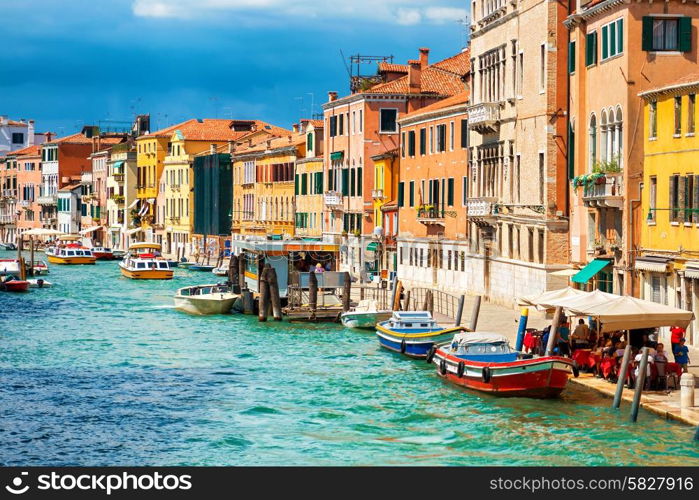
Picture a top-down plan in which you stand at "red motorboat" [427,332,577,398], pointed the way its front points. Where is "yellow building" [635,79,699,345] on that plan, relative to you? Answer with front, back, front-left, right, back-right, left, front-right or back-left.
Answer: left

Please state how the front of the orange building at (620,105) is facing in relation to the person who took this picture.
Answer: facing the viewer and to the left of the viewer

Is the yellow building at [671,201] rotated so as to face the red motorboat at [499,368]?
yes

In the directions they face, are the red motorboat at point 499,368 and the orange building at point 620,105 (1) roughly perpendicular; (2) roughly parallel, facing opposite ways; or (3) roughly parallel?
roughly perpendicular

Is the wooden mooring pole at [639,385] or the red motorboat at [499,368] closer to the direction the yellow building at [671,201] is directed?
the red motorboat

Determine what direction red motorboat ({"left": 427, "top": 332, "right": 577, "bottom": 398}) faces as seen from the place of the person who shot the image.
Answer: facing the viewer and to the right of the viewer

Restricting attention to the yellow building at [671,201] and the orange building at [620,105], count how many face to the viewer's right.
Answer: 0

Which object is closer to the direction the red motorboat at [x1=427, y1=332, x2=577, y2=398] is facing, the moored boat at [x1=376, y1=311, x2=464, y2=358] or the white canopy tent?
the white canopy tent

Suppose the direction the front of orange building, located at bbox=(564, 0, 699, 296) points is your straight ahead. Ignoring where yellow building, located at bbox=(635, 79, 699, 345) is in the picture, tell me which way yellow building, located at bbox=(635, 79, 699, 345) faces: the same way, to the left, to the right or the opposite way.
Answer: the same way

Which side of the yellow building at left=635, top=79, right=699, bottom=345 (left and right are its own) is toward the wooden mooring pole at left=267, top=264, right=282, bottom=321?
right
